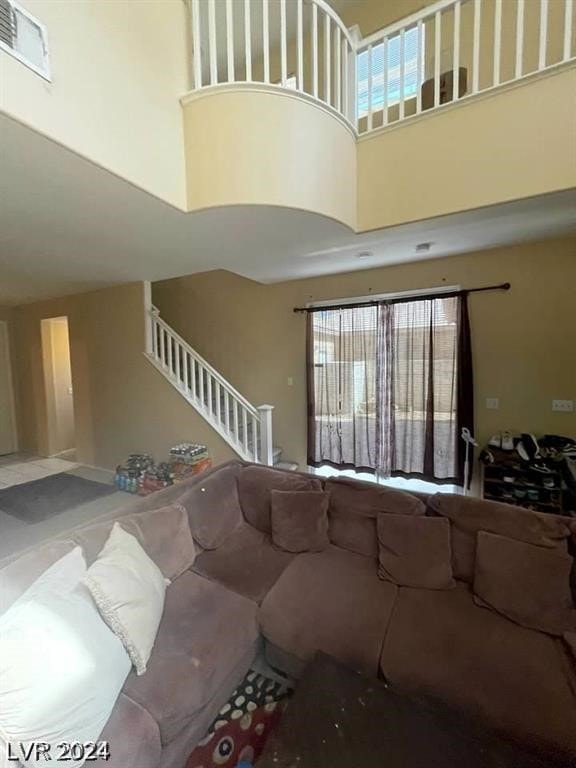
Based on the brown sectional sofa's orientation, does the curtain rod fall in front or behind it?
behind

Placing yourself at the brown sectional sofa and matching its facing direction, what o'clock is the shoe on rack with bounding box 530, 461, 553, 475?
The shoe on rack is roughly at 8 o'clock from the brown sectional sofa.

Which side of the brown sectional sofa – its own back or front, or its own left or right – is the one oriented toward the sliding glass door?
back

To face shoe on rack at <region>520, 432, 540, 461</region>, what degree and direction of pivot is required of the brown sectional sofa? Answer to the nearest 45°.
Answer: approximately 135° to its left

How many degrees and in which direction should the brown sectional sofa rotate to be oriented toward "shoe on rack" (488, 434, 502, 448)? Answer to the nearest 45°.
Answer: approximately 135° to its left

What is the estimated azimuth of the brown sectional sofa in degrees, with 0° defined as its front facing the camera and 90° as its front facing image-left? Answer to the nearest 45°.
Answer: approximately 0°

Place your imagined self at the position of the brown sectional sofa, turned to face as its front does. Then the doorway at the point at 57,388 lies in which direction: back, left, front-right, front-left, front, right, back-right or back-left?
back-right
